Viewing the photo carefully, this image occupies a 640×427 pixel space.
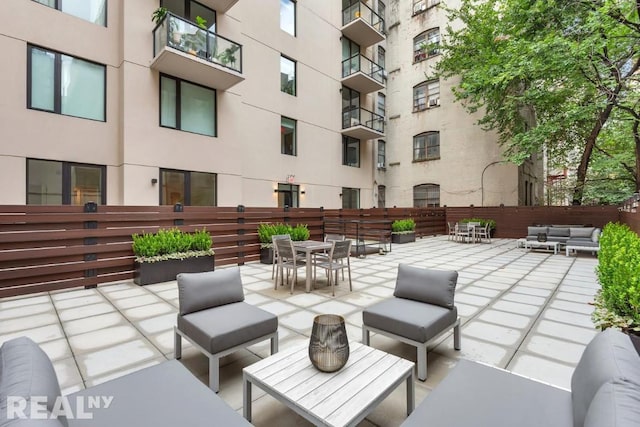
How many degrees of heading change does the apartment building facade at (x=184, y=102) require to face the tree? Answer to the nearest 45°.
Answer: approximately 45° to its left

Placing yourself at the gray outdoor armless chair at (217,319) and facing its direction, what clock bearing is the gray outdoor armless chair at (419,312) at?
the gray outdoor armless chair at (419,312) is roughly at 11 o'clock from the gray outdoor armless chair at (217,319).

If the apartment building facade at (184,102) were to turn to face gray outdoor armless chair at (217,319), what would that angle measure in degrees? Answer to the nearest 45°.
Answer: approximately 45° to its right

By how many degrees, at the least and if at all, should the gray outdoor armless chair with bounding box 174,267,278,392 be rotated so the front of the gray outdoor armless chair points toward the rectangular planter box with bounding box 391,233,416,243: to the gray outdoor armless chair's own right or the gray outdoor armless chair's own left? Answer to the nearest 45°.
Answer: approximately 90° to the gray outdoor armless chair's own left

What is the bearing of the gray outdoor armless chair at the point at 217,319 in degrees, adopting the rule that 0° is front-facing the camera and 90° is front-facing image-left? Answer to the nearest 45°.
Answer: approximately 315°

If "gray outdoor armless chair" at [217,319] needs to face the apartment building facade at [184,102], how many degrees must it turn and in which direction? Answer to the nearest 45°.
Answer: approximately 135° to its left

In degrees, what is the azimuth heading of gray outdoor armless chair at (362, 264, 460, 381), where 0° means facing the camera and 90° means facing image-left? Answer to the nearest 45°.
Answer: approximately 45°

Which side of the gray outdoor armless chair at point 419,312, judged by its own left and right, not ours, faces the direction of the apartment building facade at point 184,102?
right

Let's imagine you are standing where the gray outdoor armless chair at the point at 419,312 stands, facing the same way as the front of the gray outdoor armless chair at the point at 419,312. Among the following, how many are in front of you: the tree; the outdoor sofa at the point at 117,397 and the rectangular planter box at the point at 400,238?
1

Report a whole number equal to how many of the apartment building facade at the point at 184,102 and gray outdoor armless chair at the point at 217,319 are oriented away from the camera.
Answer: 0

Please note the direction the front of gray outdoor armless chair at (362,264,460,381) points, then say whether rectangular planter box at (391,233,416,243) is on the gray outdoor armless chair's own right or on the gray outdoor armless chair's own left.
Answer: on the gray outdoor armless chair's own right

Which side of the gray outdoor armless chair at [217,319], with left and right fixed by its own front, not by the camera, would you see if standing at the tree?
left

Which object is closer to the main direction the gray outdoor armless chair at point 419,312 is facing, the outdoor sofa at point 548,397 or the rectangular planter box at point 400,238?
the outdoor sofa
